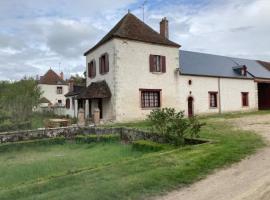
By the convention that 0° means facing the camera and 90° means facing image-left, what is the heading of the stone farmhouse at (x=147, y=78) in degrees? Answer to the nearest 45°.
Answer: approximately 45°

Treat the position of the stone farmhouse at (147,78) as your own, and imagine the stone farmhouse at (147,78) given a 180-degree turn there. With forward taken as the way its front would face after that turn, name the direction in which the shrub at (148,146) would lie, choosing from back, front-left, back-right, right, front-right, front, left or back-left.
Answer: back-right

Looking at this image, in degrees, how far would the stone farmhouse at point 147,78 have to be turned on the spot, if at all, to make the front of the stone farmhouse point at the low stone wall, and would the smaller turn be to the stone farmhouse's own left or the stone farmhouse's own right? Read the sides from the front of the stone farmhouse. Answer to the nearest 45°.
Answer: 0° — it already faces it

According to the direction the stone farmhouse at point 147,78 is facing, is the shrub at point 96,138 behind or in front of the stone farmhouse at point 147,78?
in front

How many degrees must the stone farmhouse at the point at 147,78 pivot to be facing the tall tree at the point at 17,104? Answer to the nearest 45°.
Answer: approximately 45° to its right

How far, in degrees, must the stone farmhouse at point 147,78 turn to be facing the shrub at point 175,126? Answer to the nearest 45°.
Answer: approximately 45° to its left
